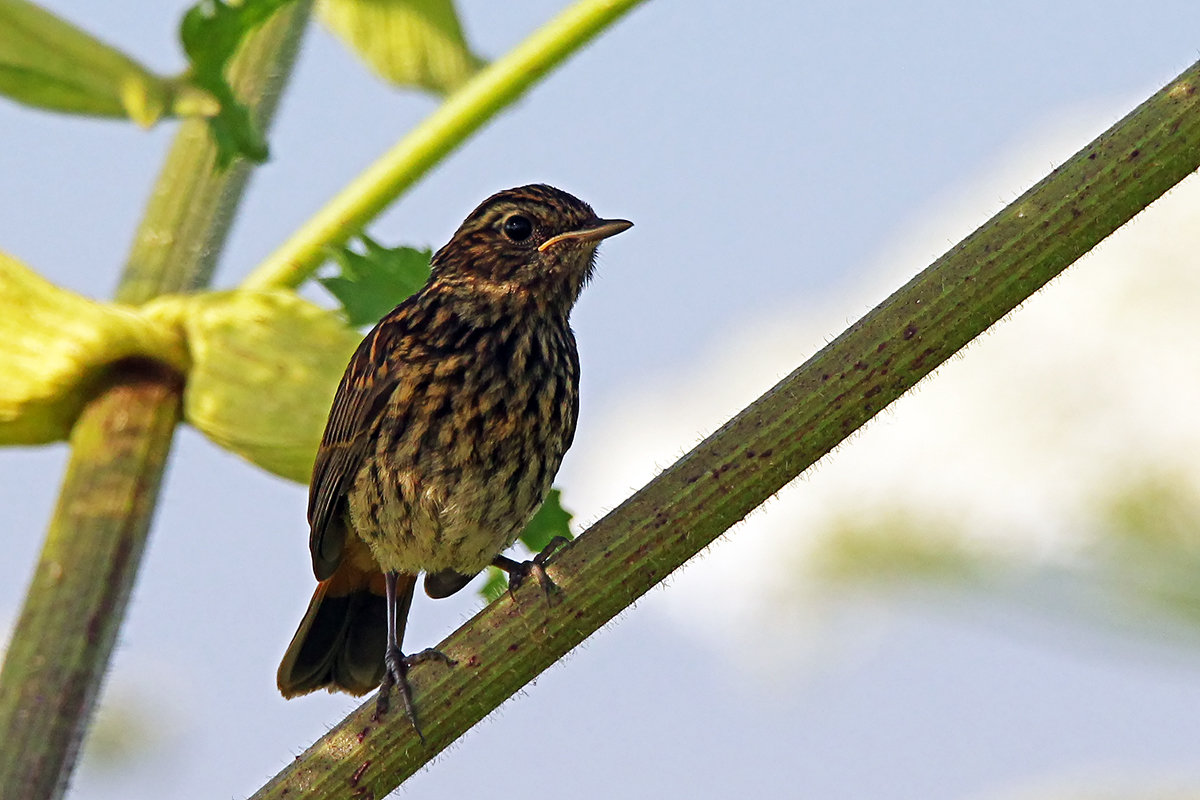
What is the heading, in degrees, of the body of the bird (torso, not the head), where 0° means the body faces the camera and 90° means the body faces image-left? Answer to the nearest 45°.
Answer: approximately 315°
